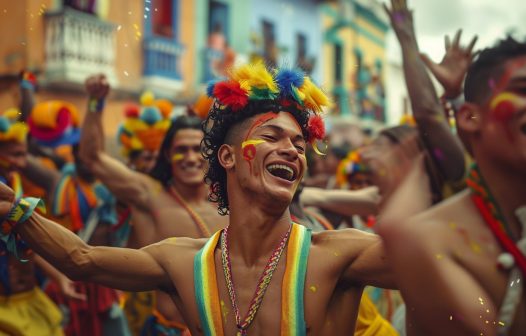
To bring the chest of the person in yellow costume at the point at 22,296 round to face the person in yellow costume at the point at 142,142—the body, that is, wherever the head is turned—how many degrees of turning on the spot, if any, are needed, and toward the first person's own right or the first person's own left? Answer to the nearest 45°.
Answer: approximately 90° to the first person's own left

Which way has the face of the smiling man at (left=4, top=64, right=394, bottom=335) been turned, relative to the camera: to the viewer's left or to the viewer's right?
to the viewer's right

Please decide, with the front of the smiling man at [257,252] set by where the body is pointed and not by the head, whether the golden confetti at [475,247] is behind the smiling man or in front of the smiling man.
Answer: in front

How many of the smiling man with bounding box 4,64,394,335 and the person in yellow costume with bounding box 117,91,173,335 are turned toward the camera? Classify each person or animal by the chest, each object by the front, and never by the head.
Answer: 2

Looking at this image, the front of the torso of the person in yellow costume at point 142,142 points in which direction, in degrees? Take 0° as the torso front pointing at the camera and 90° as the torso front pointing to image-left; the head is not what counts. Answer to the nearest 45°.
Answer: approximately 0°

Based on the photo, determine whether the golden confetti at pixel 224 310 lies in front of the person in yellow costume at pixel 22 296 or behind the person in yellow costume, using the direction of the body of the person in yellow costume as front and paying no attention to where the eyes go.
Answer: in front

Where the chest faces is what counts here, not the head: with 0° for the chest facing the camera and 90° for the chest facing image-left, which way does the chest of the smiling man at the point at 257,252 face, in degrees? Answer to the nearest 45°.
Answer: approximately 0°

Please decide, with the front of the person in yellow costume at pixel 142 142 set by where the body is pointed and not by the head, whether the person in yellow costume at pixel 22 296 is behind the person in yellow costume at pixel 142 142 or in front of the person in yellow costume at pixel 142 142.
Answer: in front

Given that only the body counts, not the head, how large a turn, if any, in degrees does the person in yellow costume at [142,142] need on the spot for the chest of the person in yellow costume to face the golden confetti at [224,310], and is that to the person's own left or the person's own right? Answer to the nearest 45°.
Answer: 0° — they already face it
